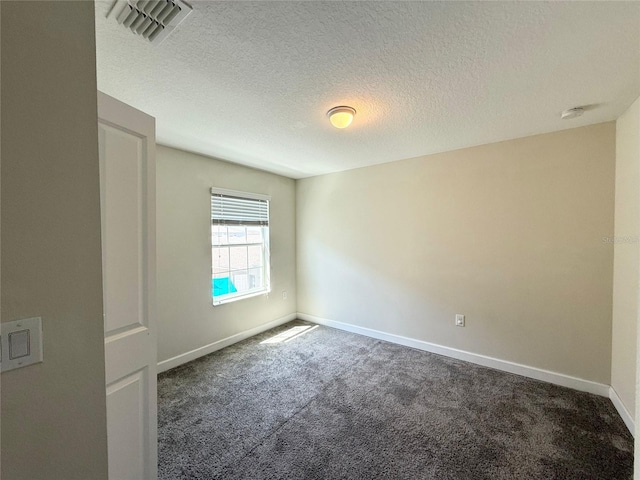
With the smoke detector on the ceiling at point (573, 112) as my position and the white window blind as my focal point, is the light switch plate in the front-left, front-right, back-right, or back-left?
front-left

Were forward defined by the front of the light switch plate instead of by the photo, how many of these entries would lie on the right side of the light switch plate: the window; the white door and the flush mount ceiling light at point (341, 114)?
0

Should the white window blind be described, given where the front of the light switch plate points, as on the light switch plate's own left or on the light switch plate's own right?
on the light switch plate's own left

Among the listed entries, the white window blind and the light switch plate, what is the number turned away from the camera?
0

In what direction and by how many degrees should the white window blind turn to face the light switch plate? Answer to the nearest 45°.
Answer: approximately 45° to its right

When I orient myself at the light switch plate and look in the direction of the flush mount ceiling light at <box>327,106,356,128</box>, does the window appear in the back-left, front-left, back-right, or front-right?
front-left

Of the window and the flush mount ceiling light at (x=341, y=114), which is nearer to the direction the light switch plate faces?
the flush mount ceiling light

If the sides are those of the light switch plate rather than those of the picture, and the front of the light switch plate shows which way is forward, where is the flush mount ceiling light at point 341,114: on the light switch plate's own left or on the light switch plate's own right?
on the light switch plate's own left

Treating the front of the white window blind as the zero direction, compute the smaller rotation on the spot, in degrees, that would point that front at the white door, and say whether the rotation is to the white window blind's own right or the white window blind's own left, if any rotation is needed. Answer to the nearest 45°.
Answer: approximately 45° to the white window blind's own right

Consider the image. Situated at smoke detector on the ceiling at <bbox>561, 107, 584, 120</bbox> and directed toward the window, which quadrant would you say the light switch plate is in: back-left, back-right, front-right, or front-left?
front-left

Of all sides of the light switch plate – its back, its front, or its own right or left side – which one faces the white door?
left

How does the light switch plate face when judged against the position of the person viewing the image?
facing the viewer and to the right of the viewer

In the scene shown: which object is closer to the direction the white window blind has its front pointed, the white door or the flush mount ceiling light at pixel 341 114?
the flush mount ceiling light

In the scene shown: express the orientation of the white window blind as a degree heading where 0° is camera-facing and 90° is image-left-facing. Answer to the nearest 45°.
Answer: approximately 315°

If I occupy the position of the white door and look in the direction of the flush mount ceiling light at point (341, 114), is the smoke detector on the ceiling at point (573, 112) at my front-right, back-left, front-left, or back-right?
front-right

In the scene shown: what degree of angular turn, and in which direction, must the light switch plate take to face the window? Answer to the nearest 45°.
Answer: approximately 90° to its left
